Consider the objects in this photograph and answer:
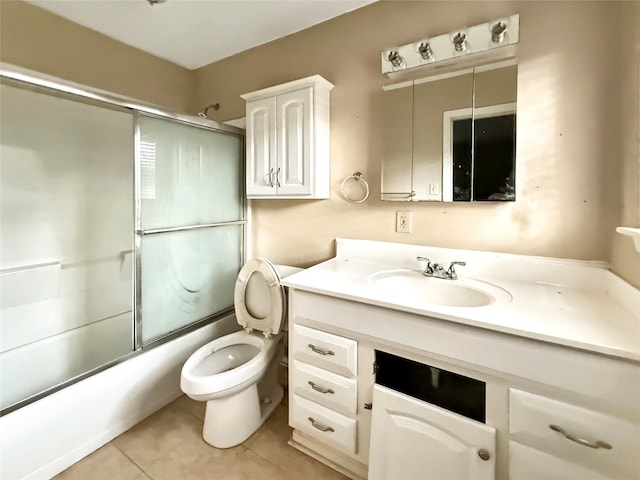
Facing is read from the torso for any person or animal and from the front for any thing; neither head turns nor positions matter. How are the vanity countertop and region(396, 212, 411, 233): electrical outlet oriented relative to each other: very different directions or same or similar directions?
same or similar directions

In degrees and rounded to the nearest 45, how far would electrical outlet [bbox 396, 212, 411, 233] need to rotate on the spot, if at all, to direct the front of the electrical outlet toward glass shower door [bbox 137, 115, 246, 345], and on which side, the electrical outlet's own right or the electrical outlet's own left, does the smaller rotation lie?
approximately 90° to the electrical outlet's own right

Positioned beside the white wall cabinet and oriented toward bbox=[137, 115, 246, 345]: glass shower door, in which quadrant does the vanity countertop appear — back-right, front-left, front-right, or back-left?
back-left

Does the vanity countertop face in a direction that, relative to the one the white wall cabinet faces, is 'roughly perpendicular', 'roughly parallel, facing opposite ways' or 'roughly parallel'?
roughly parallel

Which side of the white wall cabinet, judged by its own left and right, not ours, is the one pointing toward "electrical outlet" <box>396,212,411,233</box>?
left

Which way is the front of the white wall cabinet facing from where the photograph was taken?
facing the viewer and to the left of the viewer

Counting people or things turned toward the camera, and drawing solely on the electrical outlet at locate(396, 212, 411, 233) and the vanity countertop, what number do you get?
2

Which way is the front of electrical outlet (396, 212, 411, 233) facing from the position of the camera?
facing the viewer

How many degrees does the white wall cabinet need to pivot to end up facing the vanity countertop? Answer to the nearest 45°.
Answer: approximately 90° to its left

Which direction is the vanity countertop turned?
toward the camera

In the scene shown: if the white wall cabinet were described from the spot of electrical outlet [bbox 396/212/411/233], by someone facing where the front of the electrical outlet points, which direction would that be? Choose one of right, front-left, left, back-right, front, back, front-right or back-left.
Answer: right
